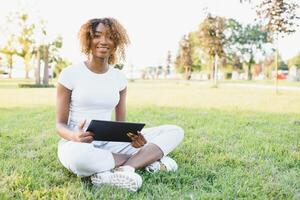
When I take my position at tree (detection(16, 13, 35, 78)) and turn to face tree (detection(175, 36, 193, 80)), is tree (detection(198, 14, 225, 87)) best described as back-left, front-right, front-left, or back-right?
front-right

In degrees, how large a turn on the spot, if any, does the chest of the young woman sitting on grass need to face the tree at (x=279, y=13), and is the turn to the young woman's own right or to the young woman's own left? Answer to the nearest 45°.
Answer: approximately 90° to the young woman's own left

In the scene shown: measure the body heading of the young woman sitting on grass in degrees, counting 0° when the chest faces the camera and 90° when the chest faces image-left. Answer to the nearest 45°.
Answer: approximately 315°

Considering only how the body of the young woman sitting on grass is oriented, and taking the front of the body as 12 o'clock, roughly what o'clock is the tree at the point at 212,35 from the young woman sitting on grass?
The tree is roughly at 8 o'clock from the young woman sitting on grass.

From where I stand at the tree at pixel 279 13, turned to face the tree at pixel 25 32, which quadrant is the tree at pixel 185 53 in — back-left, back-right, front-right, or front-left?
front-right

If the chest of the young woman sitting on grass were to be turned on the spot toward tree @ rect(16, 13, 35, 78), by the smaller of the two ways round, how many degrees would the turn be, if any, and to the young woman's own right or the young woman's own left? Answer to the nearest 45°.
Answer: approximately 135° to the young woman's own left

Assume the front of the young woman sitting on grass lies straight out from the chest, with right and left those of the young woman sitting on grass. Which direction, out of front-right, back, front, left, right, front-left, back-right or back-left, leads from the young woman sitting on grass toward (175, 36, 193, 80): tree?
back-left

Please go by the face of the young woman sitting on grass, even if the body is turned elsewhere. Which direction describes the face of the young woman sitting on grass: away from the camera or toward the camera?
toward the camera
